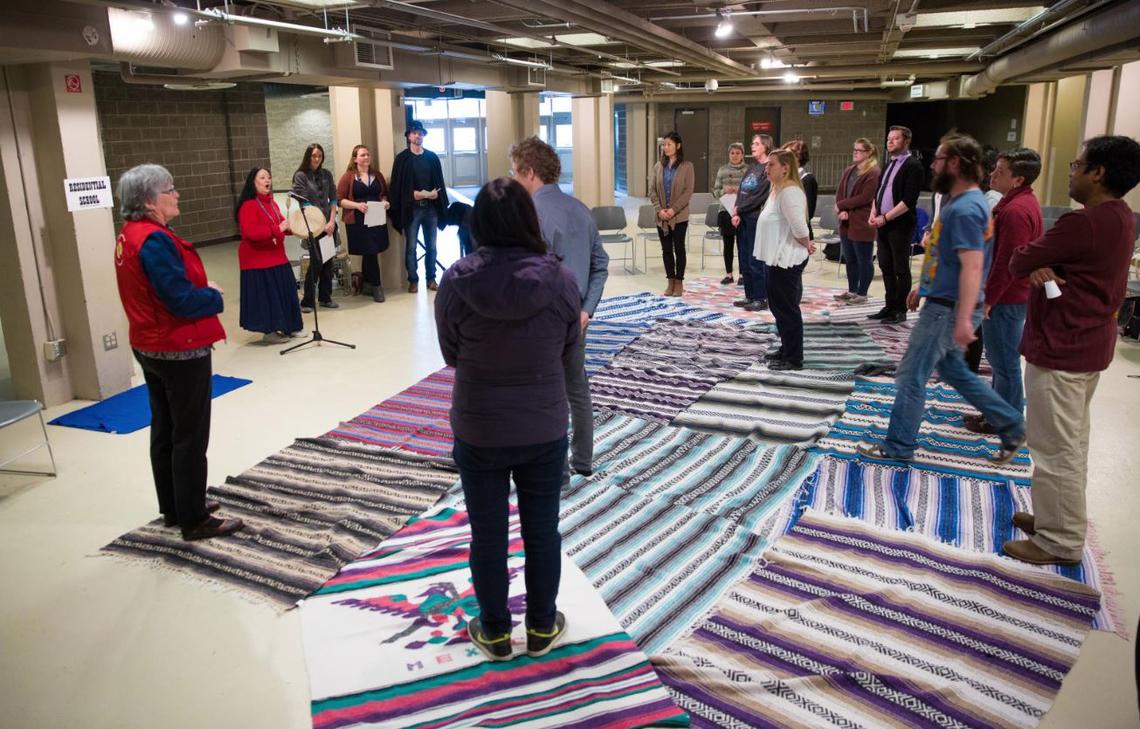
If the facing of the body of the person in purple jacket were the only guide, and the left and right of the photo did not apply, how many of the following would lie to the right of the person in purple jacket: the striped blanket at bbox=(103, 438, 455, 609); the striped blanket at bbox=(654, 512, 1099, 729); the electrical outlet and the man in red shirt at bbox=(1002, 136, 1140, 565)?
2

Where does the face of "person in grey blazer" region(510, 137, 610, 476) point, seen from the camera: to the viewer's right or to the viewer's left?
to the viewer's left

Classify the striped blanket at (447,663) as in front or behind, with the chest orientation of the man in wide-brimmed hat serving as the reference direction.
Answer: in front

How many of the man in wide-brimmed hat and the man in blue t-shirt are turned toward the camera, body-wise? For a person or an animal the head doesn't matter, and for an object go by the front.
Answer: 1

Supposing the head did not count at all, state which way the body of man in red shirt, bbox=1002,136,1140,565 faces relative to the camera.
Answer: to the viewer's left

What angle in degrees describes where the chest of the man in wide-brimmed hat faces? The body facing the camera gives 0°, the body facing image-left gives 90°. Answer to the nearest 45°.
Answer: approximately 0°

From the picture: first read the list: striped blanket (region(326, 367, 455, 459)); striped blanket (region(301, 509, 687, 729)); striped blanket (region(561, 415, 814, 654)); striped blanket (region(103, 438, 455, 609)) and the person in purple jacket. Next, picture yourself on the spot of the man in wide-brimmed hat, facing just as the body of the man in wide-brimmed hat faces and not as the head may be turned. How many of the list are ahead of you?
5

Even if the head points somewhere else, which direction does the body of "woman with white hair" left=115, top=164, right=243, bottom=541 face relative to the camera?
to the viewer's right

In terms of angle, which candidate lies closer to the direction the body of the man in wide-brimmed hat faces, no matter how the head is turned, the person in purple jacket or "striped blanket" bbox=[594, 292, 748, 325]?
the person in purple jacket

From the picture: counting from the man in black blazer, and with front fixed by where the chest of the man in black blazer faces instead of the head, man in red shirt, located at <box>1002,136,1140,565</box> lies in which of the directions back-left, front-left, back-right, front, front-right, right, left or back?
front-left

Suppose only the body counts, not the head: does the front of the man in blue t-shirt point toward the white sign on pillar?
yes

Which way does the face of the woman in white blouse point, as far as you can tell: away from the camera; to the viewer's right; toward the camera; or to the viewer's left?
to the viewer's left

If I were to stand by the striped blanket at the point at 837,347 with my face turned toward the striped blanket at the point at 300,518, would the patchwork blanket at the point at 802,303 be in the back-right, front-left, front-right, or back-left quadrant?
back-right

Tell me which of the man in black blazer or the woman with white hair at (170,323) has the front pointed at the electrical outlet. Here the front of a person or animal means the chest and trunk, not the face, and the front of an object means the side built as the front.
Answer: the man in black blazer

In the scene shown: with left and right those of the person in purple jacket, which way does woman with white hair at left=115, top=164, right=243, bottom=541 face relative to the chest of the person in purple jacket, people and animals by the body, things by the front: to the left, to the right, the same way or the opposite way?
to the right

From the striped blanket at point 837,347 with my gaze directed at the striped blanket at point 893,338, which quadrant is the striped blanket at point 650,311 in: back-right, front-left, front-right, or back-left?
back-left

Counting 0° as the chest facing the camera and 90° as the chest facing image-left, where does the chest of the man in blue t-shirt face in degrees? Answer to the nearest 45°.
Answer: approximately 90°

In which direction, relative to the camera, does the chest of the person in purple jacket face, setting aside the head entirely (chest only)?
away from the camera

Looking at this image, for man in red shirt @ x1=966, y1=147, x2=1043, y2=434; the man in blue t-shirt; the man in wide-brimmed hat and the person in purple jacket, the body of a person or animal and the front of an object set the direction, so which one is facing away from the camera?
the person in purple jacket

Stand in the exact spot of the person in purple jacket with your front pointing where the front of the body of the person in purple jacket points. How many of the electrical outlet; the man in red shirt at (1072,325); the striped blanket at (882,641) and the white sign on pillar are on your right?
2
